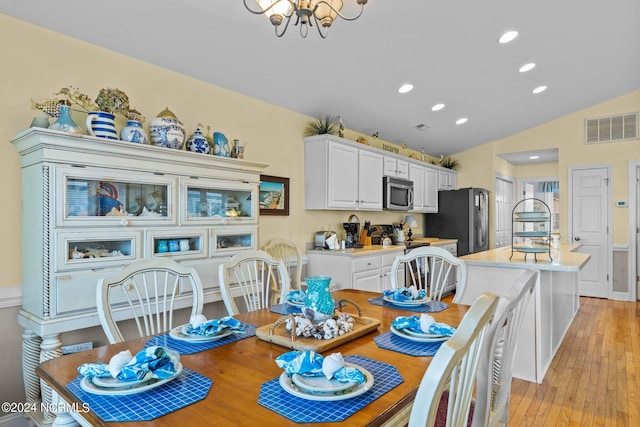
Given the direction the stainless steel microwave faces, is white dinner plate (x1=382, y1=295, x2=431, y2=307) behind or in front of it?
in front

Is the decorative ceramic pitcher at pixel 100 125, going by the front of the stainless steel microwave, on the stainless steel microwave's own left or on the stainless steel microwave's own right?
on the stainless steel microwave's own right

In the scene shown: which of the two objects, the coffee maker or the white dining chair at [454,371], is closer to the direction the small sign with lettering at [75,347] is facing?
the white dining chair

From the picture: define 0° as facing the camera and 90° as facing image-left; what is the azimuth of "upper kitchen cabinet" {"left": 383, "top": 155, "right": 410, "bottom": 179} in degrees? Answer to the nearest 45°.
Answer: approximately 315°

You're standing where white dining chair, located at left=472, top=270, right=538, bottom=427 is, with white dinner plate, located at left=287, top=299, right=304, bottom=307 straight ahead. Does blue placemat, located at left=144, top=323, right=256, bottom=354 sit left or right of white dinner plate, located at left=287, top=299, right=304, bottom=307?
left

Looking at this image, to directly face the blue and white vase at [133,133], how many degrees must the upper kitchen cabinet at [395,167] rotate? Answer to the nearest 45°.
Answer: approximately 90° to its right

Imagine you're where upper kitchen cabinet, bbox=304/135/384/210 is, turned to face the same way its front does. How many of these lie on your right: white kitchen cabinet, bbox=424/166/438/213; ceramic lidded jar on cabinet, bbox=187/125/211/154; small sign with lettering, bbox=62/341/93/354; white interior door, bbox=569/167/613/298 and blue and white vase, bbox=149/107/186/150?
3

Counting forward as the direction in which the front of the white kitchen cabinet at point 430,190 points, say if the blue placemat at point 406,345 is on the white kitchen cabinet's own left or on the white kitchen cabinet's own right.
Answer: on the white kitchen cabinet's own right

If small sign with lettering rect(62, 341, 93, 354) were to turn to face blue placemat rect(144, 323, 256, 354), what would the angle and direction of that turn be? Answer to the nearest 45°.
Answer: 0° — it already faces it

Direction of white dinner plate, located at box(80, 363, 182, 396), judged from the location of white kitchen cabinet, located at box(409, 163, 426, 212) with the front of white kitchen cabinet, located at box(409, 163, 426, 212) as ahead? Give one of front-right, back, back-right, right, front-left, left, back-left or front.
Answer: front-right

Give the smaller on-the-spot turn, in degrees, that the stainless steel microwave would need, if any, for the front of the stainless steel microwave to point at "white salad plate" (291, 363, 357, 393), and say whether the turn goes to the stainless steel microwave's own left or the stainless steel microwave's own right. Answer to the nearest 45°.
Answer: approximately 45° to the stainless steel microwave's own right

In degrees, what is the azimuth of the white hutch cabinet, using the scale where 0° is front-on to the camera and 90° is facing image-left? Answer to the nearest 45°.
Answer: approximately 315°
